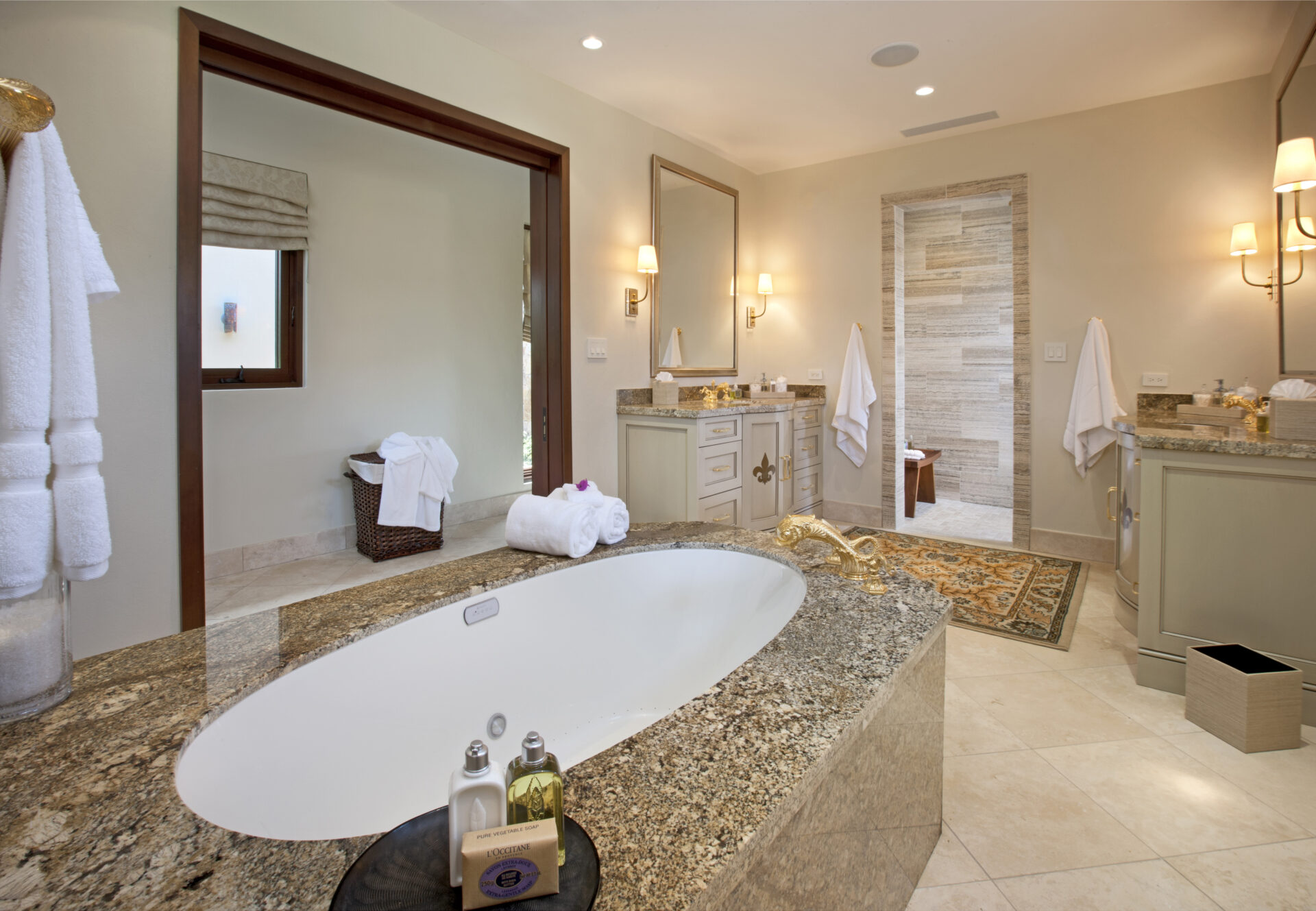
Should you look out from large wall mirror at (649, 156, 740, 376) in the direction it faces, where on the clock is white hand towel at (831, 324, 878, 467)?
The white hand towel is roughly at 10 o'clock from the large wall mirror.

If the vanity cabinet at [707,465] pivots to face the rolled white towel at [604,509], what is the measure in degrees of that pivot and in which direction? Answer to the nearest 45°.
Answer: approximately 45° to its right

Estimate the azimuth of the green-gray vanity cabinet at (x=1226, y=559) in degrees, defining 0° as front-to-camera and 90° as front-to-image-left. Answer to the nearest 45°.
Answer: approximately 90°

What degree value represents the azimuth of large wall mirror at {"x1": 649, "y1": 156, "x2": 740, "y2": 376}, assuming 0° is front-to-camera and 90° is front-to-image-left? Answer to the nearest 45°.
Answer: approximately 315°
